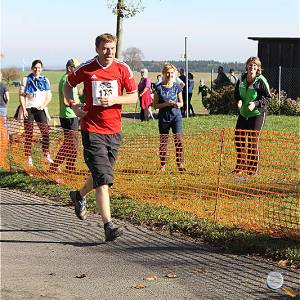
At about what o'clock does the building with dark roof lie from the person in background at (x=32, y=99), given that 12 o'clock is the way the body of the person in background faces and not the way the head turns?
The building with dark roof is roughly at 7 o'clock from the person in background.

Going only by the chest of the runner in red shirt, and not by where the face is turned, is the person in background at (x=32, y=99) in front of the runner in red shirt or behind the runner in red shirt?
behind

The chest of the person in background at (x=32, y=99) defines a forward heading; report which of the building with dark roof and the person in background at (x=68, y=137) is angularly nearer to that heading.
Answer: the person in background

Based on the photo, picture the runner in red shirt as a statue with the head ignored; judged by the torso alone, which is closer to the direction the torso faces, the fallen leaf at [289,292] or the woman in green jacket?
the fallen leaf

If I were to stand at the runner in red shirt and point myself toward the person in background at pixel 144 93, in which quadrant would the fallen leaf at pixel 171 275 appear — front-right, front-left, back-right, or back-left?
back-right

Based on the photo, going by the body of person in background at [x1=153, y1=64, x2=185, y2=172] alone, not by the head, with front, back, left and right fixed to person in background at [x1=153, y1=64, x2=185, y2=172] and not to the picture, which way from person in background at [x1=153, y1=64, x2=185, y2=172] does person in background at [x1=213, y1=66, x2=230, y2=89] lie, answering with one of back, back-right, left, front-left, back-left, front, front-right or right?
back

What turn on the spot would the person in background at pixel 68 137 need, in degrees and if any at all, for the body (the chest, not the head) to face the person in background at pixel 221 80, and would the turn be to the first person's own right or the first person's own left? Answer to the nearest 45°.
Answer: approximately 90° to the first person's own left

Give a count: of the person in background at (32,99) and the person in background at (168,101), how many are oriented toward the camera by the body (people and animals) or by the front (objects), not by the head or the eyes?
2
